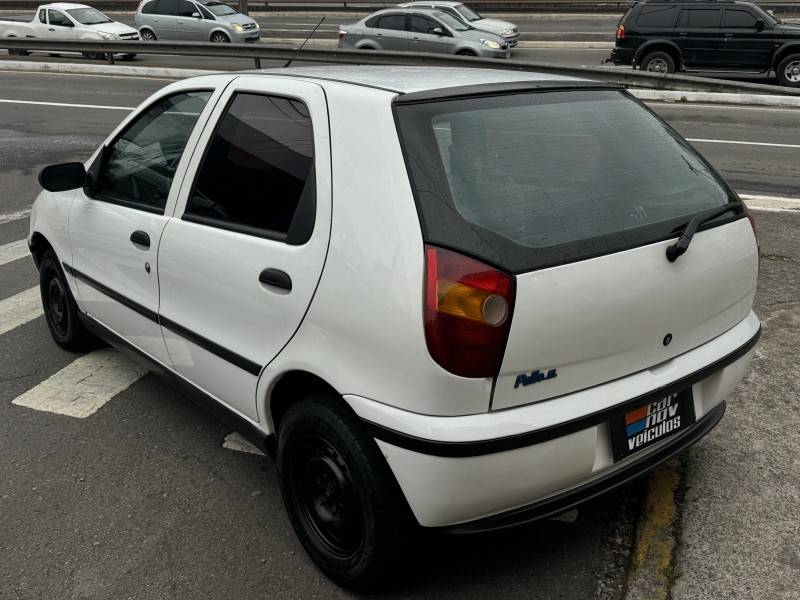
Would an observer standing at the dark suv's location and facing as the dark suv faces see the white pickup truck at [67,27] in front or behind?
behind

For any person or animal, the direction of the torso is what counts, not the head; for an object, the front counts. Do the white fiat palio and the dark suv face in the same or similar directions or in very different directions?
very different directions

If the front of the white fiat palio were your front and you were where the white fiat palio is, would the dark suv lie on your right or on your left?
on your right

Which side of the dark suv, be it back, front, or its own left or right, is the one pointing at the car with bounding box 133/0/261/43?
back

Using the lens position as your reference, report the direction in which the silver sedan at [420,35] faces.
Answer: facing to the right of the viewer

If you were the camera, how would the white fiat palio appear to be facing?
facing away from the viewer and to the left of the viewer

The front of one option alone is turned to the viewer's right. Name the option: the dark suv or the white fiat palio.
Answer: the dark suv

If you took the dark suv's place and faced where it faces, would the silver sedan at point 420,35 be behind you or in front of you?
behind

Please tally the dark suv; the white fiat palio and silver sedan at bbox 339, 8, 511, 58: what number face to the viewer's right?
2

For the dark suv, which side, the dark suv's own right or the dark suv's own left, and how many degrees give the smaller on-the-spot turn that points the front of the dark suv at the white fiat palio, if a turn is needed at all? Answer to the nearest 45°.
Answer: approximately 90° to the dark suv's own right

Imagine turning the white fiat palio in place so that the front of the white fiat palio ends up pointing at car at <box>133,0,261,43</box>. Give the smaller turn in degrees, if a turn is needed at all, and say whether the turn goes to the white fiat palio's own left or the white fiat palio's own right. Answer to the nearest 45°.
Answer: approximately 45° to the white fiat palio's own right

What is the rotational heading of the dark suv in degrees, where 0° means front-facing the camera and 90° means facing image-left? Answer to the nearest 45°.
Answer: approximately 270°

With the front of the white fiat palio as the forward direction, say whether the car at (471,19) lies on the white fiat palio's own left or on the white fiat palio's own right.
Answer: on the white fiat palio's own right

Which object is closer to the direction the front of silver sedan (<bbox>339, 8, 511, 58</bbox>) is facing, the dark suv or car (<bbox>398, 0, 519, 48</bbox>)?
the dark suv
